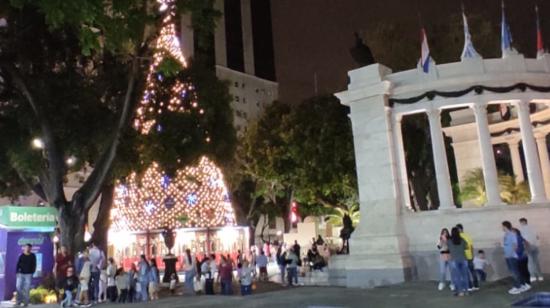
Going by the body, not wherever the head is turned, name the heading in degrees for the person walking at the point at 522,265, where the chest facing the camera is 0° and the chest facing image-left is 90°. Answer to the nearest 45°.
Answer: approximately 90°

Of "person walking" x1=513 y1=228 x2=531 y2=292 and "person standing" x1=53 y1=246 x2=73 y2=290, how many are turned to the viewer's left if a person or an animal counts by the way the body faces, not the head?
1

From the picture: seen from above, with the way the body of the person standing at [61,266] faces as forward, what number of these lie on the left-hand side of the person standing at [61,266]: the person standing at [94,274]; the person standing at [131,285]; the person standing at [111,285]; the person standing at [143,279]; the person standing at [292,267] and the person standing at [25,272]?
5

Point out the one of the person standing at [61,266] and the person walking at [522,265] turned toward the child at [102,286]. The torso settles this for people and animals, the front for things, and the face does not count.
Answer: the person walking

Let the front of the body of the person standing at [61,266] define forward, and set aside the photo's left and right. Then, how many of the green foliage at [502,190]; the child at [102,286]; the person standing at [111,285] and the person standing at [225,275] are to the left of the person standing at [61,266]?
4

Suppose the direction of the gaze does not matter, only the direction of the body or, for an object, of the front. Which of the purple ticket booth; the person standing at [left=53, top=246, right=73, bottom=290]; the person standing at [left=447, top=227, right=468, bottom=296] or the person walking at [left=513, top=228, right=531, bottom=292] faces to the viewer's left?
the person walking
